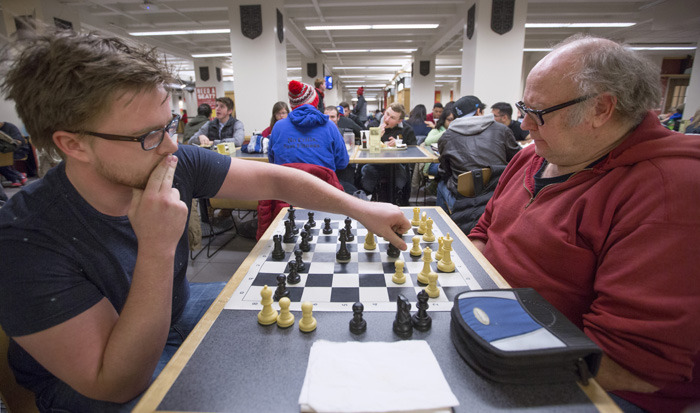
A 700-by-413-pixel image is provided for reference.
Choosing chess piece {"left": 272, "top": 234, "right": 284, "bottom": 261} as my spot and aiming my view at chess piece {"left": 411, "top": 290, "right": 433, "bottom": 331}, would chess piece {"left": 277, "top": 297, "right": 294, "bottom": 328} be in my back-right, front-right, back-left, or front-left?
front-right

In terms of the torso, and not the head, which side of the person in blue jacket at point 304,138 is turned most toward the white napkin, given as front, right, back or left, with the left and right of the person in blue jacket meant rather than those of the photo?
back

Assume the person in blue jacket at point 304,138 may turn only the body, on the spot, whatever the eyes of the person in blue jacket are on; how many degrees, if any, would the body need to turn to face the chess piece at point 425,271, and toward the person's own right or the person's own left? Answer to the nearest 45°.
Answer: approximately 180°

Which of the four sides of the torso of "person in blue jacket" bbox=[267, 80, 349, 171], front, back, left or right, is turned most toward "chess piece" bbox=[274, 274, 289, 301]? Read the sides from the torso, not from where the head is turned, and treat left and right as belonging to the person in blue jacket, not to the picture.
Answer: back

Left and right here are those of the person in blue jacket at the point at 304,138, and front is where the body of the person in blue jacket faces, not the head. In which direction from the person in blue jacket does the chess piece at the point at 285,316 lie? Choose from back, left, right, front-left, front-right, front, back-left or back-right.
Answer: back

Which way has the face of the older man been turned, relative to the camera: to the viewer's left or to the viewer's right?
to the viewer's left

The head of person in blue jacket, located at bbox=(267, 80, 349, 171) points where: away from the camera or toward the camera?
away from the camera

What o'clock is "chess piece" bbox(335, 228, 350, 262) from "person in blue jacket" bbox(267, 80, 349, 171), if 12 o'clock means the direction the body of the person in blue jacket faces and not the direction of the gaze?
The chess piece is roughly at 6 o'clock from the person in blue jacket.

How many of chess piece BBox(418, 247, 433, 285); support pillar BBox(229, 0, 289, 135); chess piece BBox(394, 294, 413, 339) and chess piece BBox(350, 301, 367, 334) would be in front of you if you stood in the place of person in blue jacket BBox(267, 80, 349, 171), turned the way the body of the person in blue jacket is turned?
1

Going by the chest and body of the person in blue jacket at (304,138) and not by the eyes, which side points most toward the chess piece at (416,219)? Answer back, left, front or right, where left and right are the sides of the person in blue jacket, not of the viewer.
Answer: back

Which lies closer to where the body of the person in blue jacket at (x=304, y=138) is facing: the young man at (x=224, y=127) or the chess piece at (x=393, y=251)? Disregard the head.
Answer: the young man

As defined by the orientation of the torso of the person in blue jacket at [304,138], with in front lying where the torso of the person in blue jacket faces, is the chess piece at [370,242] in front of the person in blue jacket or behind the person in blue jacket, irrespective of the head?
behind

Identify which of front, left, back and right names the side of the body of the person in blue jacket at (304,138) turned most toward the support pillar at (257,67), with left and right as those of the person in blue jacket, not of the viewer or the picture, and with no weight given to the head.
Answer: front

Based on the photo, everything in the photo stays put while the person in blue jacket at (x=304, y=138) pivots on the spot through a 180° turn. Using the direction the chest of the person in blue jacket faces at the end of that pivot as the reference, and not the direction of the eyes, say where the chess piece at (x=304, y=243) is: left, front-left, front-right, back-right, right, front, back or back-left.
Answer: front

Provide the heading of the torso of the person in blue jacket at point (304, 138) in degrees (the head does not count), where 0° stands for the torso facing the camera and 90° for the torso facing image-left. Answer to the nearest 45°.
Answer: approximately 180°

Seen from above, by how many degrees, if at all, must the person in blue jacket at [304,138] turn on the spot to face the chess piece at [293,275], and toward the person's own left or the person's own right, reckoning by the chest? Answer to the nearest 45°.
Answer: approximately 180°

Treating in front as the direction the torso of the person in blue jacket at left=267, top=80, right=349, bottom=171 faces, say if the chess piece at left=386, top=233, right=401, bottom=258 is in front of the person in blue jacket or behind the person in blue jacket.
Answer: behind

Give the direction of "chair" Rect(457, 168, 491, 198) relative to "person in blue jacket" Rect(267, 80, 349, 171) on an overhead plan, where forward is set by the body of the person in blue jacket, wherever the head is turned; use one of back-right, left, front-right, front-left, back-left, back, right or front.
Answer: back-right

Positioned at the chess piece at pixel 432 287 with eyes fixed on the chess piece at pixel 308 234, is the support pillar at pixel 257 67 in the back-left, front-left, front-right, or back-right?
front-right
